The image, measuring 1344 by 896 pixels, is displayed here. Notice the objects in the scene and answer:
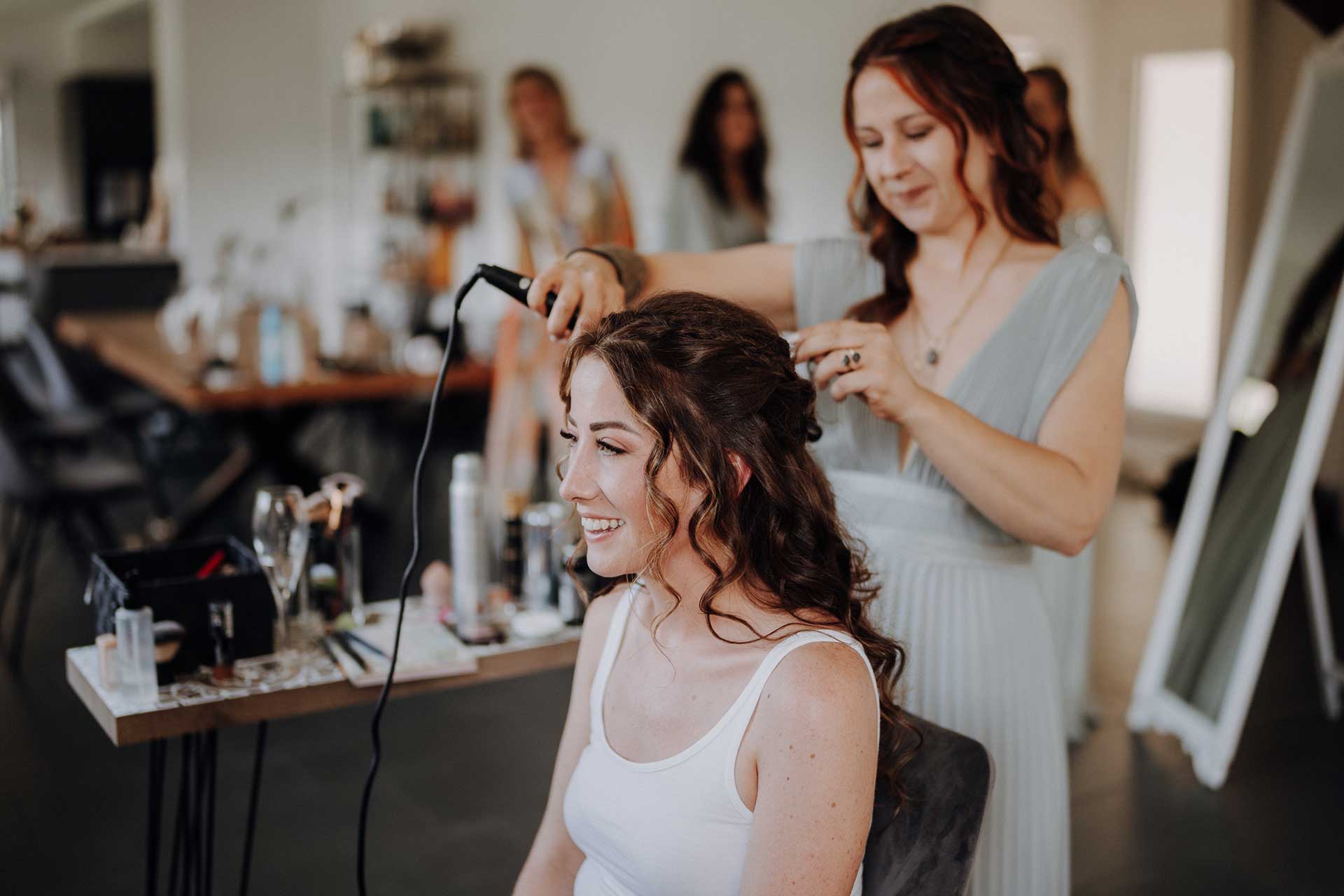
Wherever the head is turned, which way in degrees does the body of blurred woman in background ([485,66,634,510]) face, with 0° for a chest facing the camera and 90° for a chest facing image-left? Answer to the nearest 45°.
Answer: approximately 0°

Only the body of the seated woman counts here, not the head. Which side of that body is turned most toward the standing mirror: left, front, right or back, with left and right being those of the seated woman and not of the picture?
back

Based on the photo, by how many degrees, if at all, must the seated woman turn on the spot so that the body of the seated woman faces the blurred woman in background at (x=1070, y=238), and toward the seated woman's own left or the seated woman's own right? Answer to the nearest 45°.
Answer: approximately 135° to the seated woman's own right

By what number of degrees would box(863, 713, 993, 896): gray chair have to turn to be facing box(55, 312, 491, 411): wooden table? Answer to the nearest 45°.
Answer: approximately 90° to its right

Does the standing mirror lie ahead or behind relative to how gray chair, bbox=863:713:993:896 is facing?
behind

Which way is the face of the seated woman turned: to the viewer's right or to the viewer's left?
to the viewer's left
